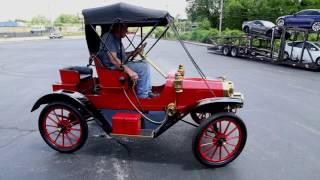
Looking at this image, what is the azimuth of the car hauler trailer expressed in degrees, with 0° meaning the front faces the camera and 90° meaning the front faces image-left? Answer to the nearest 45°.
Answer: approximately 315°

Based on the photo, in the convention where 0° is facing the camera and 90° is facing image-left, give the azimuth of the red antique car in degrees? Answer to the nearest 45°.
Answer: approximately 270°

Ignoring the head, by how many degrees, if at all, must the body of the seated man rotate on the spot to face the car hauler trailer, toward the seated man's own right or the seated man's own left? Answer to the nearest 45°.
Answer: approximately 45° to the seated man's own left

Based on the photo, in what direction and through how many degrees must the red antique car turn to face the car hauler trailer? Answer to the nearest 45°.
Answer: approximately 45° to its left

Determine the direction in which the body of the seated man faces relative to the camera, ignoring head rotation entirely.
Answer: to the viewer's right
